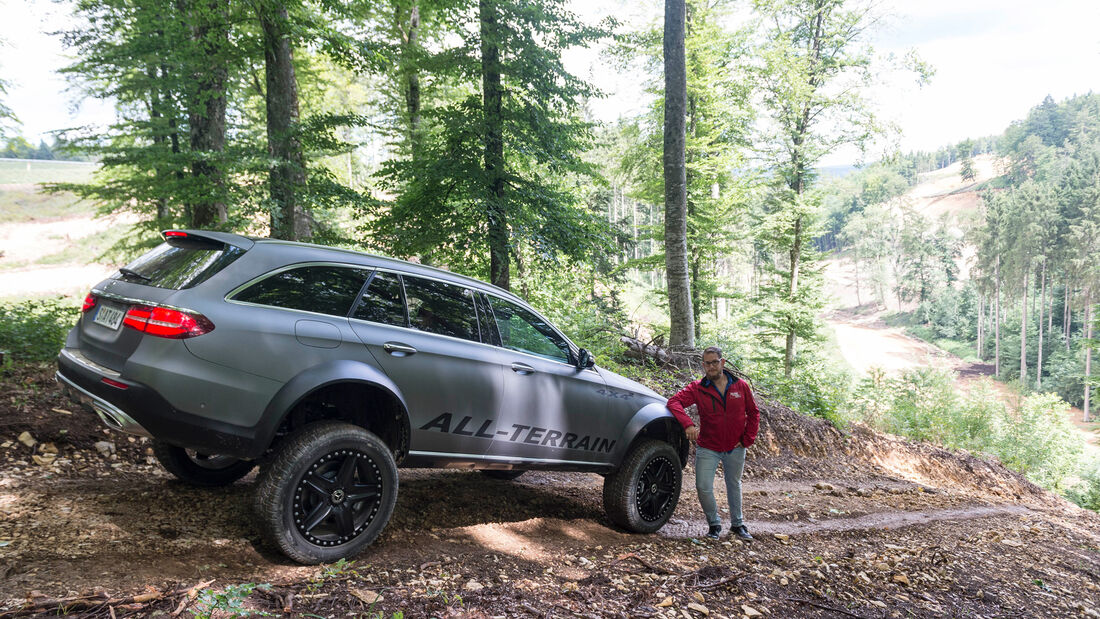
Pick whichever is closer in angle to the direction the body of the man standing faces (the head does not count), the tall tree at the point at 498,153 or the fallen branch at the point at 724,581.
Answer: the fallen branch

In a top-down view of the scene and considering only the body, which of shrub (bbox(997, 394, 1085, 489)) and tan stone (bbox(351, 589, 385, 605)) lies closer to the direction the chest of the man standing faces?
the tan stone

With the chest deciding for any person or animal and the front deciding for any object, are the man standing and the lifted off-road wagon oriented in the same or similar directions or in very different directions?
very different directions

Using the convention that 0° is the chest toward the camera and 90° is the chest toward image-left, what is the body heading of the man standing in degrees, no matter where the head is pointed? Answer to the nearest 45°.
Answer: approximately 0°

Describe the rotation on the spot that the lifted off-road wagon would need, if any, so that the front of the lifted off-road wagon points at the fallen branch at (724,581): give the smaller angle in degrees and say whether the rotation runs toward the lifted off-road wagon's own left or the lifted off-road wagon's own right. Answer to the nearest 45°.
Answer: approximately 45° to the lifted off-road wagon's own right

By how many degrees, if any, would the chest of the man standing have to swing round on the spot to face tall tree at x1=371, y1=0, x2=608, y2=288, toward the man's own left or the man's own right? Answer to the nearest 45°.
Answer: approximately 135° to the man's own right

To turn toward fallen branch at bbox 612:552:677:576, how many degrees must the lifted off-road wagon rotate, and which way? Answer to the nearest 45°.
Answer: approximately 45° to its right

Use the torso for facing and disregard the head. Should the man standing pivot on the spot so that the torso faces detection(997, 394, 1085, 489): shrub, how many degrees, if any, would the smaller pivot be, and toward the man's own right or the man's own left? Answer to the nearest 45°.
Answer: approximately 135° to the man's own left

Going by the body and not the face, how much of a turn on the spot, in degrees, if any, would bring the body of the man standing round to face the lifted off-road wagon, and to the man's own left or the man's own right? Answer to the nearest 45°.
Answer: approximately 45° to the man's own right

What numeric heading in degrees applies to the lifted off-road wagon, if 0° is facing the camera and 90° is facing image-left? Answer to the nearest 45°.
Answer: approximately 225°

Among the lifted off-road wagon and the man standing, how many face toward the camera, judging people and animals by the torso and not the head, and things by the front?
1
